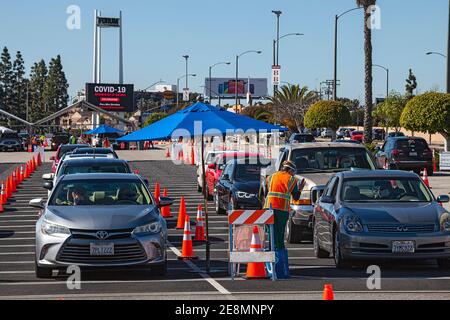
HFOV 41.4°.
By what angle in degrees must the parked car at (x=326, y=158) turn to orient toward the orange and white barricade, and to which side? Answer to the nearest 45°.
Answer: approximately 45° to its right

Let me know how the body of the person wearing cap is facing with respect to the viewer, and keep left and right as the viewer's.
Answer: facing away from the viewer and to the right of the viewer

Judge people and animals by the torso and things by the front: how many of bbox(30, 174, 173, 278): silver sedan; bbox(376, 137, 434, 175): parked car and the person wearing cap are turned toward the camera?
1

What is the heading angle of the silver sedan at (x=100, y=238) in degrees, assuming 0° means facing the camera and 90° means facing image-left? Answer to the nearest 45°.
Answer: approximately 0°

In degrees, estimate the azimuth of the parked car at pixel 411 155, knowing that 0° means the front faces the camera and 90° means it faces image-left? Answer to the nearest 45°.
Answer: approximately 135°

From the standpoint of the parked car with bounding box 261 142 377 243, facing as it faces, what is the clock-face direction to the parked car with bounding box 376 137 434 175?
the parked car with bounding box 376 137 434 175 is roughly at 8 o'clock from the parked car with bounding box 261 142 377 243.

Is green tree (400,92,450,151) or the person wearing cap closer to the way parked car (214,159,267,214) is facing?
the person wearing cap

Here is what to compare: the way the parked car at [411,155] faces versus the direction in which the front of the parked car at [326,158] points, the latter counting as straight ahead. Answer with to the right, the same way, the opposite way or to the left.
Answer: the opposite way

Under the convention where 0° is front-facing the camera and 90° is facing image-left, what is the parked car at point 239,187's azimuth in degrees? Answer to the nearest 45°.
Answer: approximately 315°

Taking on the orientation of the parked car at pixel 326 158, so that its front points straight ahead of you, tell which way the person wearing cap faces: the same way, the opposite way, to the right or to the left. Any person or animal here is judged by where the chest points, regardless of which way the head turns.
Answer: to the left

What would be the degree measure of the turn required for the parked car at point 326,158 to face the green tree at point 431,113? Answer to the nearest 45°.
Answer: approximately 135° to its left
